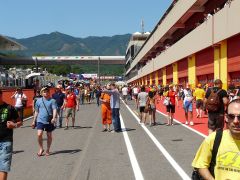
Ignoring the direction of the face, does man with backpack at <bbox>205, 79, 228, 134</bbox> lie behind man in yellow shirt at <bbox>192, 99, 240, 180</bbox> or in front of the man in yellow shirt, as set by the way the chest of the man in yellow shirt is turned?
behind

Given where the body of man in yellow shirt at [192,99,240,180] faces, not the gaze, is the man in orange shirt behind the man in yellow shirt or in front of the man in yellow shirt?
behind

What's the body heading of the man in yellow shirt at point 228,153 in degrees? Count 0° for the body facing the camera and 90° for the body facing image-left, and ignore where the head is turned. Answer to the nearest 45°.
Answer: approximately 0°
